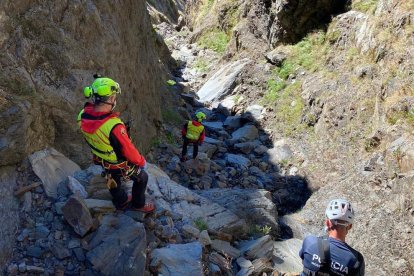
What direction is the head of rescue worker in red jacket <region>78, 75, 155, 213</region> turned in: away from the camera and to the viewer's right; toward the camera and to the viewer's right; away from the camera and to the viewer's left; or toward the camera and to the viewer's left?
away from the camera and to the viewer's right

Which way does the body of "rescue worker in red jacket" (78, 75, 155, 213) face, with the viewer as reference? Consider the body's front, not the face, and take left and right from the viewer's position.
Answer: facing away from the viewer and to the right of the viewer

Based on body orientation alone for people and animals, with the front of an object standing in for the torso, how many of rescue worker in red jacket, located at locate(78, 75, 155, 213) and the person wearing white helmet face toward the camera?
0

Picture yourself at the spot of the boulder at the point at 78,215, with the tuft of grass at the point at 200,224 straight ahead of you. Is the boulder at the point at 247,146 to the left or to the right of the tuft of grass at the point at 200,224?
left

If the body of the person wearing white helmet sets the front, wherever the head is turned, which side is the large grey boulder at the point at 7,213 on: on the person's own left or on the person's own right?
on the person's own left

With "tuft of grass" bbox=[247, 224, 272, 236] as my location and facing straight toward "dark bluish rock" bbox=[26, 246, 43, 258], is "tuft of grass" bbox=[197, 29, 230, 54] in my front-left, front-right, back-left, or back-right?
back-right

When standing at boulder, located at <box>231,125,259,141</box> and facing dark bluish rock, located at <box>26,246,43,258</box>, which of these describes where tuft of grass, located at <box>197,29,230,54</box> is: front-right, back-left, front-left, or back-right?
back-right

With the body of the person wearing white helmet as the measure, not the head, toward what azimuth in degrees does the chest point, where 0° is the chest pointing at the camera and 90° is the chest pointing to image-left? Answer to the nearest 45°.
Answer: approximately 180°

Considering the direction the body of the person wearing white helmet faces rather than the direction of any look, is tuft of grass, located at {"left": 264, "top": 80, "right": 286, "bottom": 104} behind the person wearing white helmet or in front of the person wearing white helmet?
in front

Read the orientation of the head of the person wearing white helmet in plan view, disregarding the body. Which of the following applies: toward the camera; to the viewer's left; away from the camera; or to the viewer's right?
away from the camera

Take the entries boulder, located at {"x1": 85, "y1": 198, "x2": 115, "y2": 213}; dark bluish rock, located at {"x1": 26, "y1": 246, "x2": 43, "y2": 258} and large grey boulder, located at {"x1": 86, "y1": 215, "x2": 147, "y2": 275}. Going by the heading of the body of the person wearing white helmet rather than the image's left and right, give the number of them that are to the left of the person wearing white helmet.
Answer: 3
